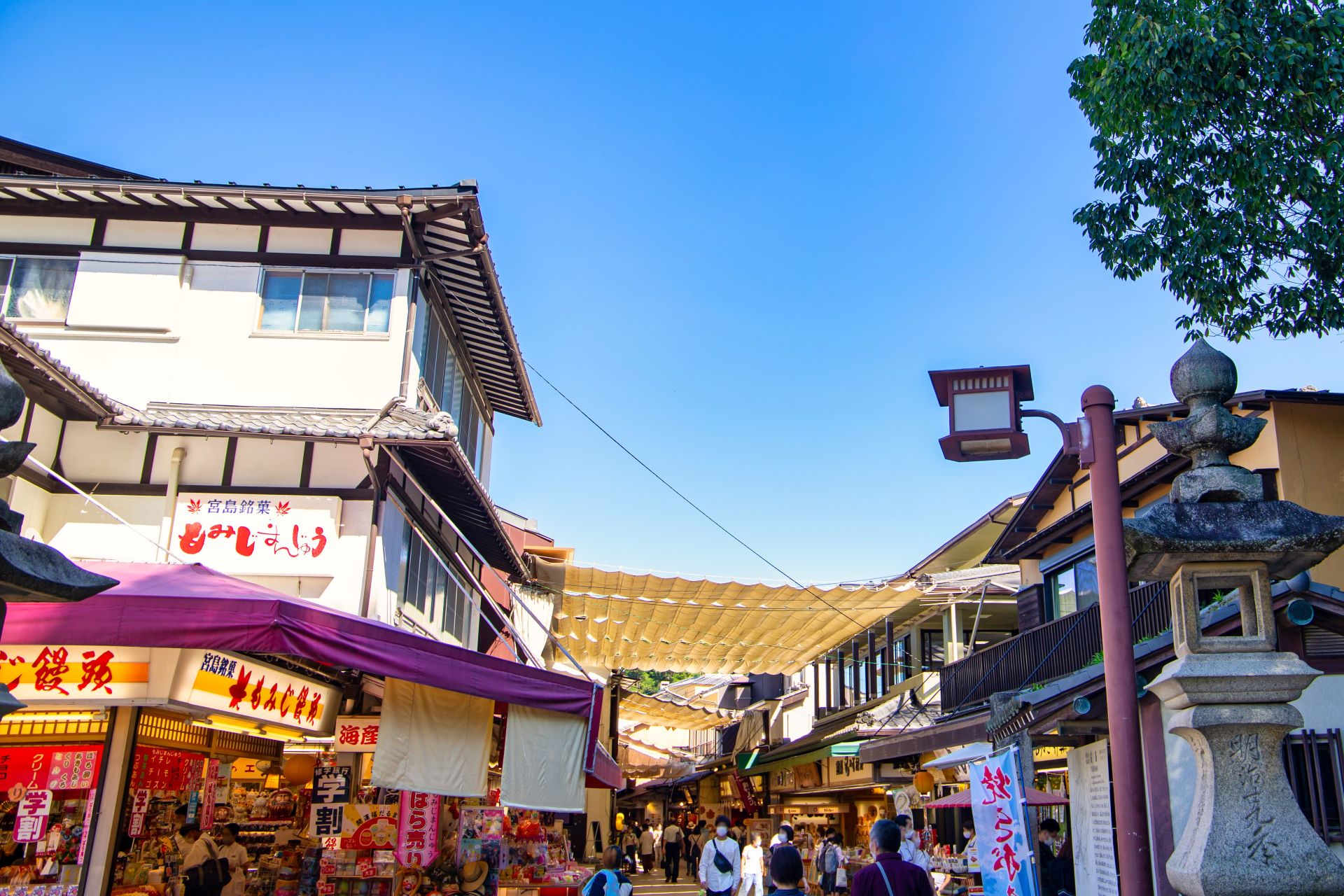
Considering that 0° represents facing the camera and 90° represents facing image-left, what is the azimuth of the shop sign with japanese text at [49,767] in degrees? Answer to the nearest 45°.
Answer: approximately 0°

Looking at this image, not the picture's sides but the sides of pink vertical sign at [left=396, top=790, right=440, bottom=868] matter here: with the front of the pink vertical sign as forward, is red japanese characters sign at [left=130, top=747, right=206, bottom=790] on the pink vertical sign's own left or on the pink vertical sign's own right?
on the pink vertical sign's own right

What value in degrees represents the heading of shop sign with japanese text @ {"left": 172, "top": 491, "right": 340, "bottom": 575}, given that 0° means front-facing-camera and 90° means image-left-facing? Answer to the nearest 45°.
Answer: approximately 0°

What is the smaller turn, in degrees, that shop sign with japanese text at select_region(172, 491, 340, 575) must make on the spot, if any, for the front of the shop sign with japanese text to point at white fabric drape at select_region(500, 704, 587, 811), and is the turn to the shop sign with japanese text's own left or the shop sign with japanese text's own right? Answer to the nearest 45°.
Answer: approximately 45° to the shop sign with japanese text's own left

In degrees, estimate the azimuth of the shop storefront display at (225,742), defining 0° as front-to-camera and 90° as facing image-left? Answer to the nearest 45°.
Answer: approximately 315°
